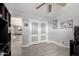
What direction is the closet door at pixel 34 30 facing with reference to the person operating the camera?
facing the viewer and to the right of the viewer
